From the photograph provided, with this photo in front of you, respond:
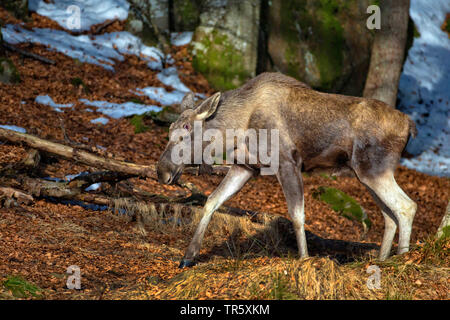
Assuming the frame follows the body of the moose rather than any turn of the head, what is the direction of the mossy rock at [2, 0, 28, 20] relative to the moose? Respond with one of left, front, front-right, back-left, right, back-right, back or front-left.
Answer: front-right

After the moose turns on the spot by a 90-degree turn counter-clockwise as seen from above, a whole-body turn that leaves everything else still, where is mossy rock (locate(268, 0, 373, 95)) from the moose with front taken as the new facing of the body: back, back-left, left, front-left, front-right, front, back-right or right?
back

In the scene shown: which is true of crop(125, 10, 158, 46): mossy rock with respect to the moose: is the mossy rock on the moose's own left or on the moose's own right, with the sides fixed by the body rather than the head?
on the moose's own right

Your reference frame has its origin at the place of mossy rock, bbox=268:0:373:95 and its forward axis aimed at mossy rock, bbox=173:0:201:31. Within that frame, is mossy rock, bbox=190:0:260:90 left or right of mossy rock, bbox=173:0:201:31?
left

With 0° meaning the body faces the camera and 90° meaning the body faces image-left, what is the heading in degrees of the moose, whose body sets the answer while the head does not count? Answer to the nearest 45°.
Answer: approximately 90°

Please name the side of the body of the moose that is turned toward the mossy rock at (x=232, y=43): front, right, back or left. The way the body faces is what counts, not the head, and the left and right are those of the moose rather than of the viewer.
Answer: right

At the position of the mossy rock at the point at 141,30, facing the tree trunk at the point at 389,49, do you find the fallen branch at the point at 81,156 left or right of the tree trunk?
right

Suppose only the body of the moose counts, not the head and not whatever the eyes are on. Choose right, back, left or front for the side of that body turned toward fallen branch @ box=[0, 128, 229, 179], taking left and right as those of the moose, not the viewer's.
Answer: front

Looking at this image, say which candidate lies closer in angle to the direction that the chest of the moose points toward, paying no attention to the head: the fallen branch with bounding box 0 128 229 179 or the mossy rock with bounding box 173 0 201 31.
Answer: the fallen branch

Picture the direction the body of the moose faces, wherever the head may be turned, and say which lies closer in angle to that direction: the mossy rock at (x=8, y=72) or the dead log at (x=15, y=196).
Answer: the dead log
